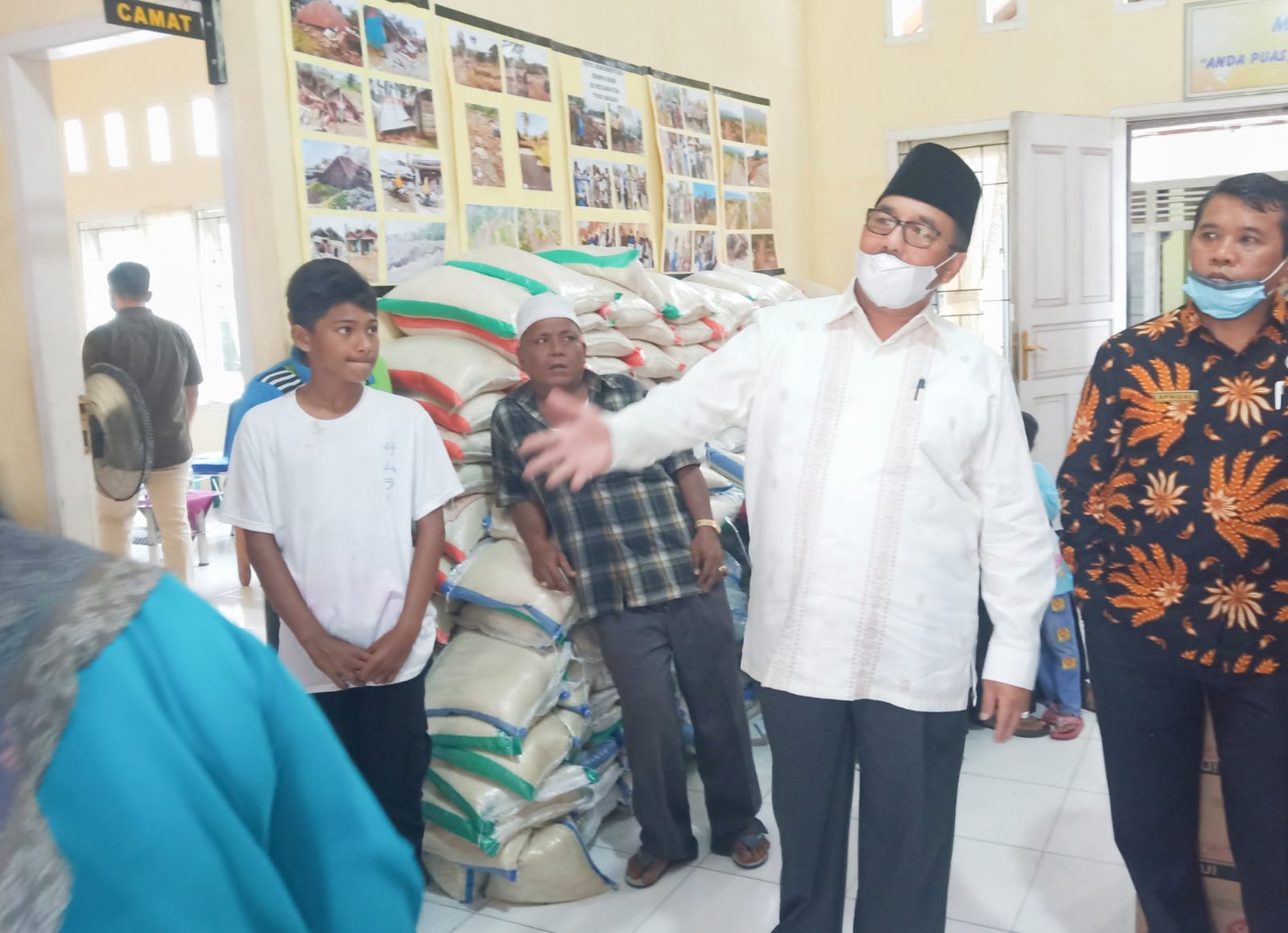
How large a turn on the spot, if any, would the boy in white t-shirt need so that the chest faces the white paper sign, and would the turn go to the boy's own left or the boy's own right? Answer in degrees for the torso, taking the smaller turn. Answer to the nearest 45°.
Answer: approximately 135° to the boy's own left

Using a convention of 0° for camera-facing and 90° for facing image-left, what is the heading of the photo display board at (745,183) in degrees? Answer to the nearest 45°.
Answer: approximately 315°

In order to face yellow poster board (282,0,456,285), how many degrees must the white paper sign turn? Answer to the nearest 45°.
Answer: approximately 90° to its right

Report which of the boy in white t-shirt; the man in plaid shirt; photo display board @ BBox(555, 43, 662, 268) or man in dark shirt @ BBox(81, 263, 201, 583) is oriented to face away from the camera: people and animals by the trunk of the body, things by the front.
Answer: the man in dark shirt

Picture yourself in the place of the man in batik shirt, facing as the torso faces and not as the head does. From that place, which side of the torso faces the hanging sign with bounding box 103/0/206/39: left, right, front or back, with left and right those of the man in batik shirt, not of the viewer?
right

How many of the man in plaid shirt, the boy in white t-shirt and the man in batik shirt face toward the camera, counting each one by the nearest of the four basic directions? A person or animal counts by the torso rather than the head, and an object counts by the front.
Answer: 3

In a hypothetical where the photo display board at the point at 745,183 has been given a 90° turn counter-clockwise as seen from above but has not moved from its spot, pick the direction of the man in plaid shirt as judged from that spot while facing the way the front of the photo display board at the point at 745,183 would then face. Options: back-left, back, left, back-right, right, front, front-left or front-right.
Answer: back-right

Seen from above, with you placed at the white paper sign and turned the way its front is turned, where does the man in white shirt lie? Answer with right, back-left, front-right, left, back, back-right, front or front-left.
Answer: front-right
